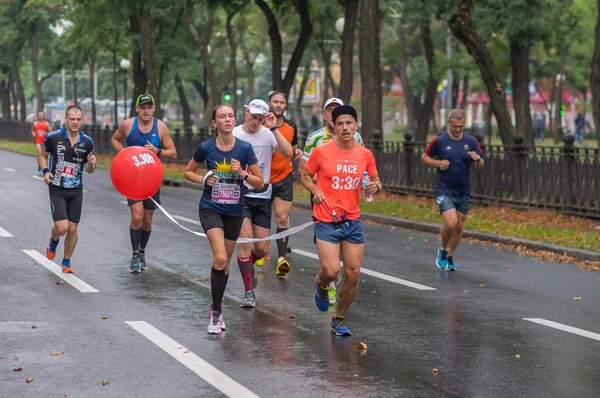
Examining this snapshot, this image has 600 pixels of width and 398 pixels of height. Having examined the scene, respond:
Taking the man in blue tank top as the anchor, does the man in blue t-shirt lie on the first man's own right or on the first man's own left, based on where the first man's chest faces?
on the first man's own left

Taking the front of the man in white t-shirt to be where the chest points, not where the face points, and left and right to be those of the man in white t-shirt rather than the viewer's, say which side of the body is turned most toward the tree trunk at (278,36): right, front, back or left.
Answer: back

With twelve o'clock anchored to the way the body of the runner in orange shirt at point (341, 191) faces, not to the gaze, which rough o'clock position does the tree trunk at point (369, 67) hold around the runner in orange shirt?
The tree trunk is roughly at 6 o'clock from the runner in orange shirt.

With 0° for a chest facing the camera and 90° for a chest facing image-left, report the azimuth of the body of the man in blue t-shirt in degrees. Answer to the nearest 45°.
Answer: approximately 0°

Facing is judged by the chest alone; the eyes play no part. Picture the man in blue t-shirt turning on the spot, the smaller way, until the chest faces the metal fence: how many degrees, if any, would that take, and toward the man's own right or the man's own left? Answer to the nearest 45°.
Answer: approximately 180°

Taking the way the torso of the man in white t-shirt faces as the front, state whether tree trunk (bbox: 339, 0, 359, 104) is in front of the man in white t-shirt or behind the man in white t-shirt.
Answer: behind

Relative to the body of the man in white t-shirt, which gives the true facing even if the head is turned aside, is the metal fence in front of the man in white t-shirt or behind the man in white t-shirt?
behind

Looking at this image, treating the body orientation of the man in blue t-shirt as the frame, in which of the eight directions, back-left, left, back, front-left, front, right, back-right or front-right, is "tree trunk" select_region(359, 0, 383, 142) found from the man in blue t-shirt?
back

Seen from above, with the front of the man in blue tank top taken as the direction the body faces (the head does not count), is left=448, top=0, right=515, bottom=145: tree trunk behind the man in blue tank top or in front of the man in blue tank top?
behind

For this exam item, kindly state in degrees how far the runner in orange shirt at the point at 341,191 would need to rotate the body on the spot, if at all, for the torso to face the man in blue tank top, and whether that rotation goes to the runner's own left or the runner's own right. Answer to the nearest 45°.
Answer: approximately 135° to the runner's own right
